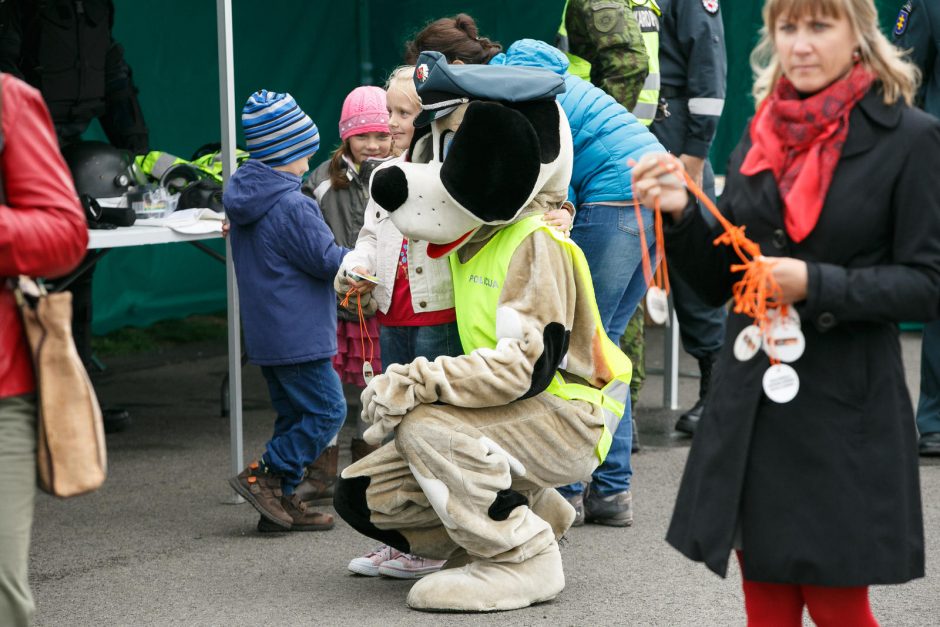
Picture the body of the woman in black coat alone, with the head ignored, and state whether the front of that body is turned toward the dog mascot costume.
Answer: no

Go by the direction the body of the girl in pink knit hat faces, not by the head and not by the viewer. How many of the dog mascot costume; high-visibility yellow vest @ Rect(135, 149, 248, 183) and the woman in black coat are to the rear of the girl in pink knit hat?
1

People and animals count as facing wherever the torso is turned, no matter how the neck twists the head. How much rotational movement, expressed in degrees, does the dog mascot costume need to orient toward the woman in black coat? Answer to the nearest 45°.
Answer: approximately 135° to its left

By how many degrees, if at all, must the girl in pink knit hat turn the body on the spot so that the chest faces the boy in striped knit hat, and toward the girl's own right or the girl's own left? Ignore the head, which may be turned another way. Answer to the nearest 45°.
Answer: approximately 45° to the girl's own right

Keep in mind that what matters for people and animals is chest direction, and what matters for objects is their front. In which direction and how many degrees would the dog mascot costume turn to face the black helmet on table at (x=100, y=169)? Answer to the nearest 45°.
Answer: approximately 45° to its right

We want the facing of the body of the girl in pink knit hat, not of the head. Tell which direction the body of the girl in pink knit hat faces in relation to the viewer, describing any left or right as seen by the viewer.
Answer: facing the viewer and to the right of the viewer

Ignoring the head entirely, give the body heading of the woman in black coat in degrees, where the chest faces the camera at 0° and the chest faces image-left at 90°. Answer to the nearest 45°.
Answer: approximately 45°

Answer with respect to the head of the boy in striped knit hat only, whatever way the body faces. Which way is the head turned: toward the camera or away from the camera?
away from the camera

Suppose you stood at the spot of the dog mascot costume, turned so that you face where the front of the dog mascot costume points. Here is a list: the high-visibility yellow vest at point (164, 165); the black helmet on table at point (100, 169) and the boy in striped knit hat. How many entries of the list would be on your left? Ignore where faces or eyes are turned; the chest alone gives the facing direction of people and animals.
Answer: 0

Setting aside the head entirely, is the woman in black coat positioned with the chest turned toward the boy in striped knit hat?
no

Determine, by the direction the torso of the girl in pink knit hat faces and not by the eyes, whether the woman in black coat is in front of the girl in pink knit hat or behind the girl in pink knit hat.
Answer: in front

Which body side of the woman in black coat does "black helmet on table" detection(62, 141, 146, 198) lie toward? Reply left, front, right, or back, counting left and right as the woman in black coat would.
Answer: right

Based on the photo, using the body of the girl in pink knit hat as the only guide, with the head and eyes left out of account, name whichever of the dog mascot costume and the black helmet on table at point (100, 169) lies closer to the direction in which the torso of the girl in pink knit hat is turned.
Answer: the dog mascot costume

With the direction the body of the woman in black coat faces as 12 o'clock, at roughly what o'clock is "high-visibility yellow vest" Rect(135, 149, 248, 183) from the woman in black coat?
The high-visibility yellow vest is roughly at 3 o'clock from the woman in black coat.

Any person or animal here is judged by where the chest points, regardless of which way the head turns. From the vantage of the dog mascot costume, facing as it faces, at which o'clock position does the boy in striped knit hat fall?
The boy in striped knit hat is roughly at 2 o'clock from the dog mascot costume.

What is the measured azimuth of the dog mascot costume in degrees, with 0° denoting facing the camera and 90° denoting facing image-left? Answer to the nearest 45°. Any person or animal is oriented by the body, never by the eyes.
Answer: approximately 90°

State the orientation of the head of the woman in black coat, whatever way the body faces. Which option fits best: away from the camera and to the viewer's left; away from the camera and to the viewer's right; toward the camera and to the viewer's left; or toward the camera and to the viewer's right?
toward the camera and to the viewer's left

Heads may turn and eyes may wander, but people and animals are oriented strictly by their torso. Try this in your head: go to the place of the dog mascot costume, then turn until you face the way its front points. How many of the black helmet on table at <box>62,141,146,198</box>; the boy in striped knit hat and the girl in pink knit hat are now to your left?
0
